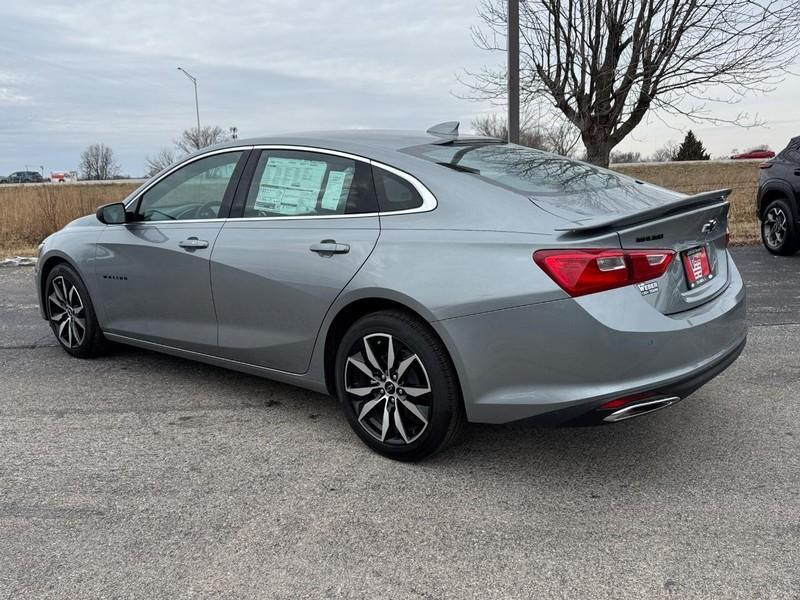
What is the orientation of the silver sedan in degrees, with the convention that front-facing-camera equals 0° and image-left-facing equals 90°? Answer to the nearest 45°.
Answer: approximately 135°

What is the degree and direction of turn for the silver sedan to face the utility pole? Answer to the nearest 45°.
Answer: approximately 45° to its right

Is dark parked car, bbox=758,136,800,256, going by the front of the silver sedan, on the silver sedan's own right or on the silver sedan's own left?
on the silver sedan's own right

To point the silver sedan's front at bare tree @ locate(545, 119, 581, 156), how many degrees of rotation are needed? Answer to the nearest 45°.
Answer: approximately 45° to its right

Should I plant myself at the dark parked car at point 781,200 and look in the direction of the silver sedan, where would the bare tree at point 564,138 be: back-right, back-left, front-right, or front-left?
back-right
